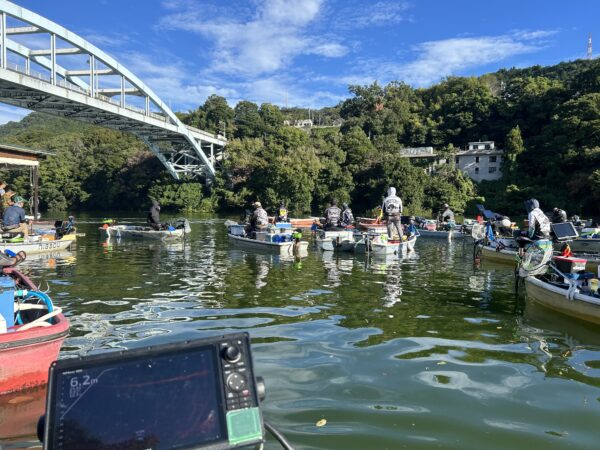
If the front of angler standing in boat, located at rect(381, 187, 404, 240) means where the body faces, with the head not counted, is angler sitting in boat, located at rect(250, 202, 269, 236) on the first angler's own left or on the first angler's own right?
on the first angler's own left

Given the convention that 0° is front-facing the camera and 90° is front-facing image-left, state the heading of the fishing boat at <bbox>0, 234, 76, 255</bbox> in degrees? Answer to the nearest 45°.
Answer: approximately 270°

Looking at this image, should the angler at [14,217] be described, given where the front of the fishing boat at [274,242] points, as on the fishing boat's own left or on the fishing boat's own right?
on the fishing boat's own left

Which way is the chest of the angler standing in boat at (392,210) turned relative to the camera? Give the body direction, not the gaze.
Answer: away from the camera

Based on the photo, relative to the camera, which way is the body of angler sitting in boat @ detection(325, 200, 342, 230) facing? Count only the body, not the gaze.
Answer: away from the camera

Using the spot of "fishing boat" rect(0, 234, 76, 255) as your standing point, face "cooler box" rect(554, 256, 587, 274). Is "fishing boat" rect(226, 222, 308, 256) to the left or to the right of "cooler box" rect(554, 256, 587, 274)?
left
